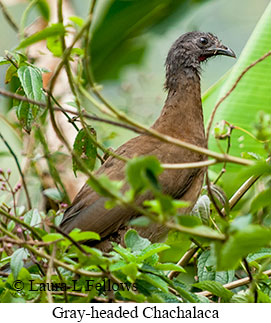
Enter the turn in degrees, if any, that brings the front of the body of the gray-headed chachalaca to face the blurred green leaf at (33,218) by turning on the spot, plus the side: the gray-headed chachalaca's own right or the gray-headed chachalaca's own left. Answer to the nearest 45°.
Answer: approximately 135° to the gray-headed chachalaca's own right

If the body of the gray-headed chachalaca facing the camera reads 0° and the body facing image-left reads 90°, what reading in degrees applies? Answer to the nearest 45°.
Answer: approximately 270°

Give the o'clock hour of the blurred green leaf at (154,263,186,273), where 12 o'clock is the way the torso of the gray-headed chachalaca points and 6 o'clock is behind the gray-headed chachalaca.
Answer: The blurred green leaf is roughly at 3 o'clock from the gray-headed chachalaca.

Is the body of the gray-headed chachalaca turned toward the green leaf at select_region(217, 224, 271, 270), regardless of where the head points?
no

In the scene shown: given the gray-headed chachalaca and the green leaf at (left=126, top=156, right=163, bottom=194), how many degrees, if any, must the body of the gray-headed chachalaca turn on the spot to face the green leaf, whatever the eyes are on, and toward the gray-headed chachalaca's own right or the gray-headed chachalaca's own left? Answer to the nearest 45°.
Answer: approximately 90° to the gray-headed chachalaca's own right

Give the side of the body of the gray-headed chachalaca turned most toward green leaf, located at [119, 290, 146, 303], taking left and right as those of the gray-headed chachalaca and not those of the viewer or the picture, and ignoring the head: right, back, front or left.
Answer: right

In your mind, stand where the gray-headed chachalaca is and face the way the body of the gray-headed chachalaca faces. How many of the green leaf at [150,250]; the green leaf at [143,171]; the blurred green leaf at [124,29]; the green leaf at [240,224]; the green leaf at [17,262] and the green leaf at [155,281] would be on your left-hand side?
1

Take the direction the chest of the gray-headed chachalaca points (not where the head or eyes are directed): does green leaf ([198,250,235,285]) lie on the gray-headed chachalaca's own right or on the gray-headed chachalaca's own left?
on the gray-headed chachalaca's own right

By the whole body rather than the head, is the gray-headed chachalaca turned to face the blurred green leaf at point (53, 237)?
no

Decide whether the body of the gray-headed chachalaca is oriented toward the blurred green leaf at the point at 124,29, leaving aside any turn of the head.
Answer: no

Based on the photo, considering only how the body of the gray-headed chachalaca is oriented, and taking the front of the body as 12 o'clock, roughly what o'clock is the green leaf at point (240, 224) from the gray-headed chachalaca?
The green leaf is roughly at 3 o'clock from the gray-headed chachalaca.
